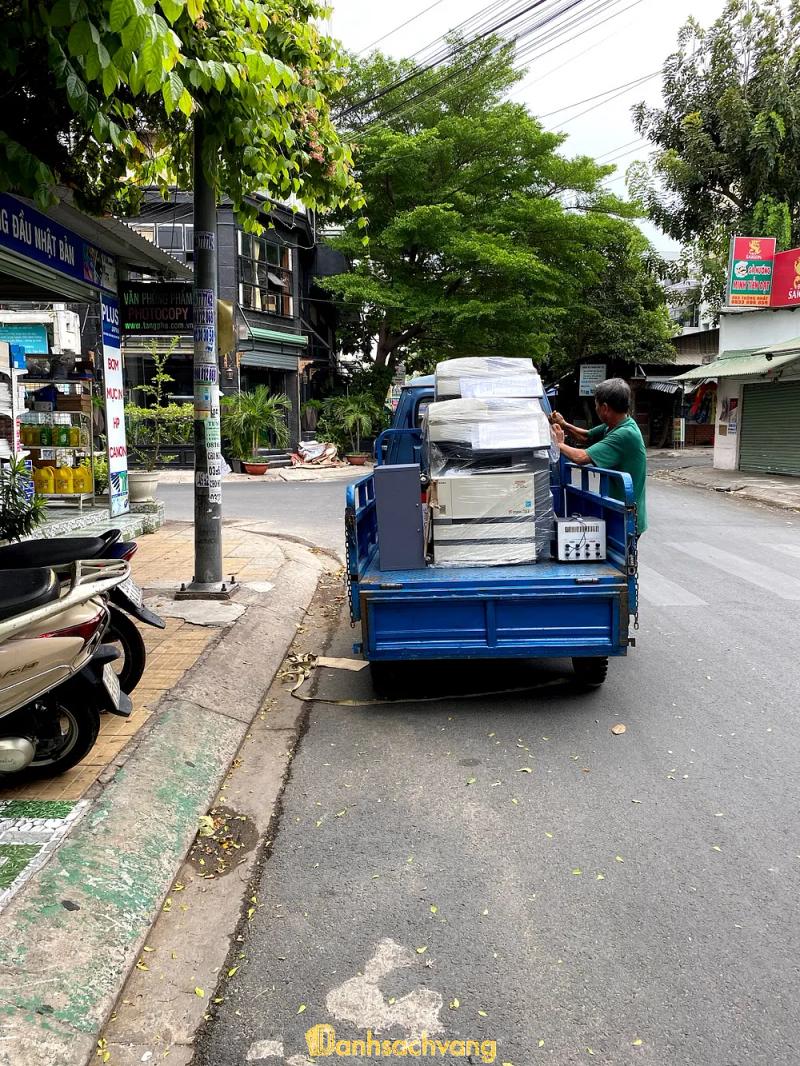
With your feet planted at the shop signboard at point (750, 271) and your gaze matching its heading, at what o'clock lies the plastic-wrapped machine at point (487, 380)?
The plastic-wrapped machine is roughly at 12 o'clock from the shop signboard.

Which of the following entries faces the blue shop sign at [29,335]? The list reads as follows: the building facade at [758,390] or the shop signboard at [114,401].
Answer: the building facade

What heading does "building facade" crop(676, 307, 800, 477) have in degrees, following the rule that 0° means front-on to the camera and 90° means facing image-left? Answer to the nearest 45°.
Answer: approximately 45°

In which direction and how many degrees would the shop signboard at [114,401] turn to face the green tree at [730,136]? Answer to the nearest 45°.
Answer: approximately 90° to its left

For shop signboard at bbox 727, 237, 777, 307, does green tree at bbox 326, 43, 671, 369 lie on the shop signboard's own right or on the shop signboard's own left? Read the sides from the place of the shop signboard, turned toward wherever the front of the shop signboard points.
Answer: on the shop signboard's own right

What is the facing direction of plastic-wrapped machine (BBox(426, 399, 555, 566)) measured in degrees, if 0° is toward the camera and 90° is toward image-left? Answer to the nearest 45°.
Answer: approximately 0°

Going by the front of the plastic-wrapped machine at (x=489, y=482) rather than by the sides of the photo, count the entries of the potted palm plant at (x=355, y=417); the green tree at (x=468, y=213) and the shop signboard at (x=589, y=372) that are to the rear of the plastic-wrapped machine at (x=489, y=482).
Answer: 3

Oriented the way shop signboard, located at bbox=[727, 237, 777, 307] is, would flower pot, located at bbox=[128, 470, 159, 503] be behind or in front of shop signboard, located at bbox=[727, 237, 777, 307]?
in front

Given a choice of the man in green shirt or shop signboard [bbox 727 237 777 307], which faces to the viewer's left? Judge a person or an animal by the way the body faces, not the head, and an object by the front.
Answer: the man in green shirt

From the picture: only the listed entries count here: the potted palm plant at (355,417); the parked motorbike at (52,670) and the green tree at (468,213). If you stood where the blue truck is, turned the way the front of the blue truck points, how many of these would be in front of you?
2

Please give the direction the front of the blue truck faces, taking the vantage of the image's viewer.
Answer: facing away from the viewer

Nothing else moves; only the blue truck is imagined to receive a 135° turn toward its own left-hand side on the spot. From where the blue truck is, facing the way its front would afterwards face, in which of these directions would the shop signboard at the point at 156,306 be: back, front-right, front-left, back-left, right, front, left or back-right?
right

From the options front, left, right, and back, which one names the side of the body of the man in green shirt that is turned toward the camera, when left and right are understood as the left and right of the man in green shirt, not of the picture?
left

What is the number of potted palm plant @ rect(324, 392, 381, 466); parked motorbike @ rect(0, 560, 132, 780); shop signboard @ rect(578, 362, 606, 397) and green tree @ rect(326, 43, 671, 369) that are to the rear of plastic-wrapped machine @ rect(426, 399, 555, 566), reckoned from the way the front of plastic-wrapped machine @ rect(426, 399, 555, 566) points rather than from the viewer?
3
